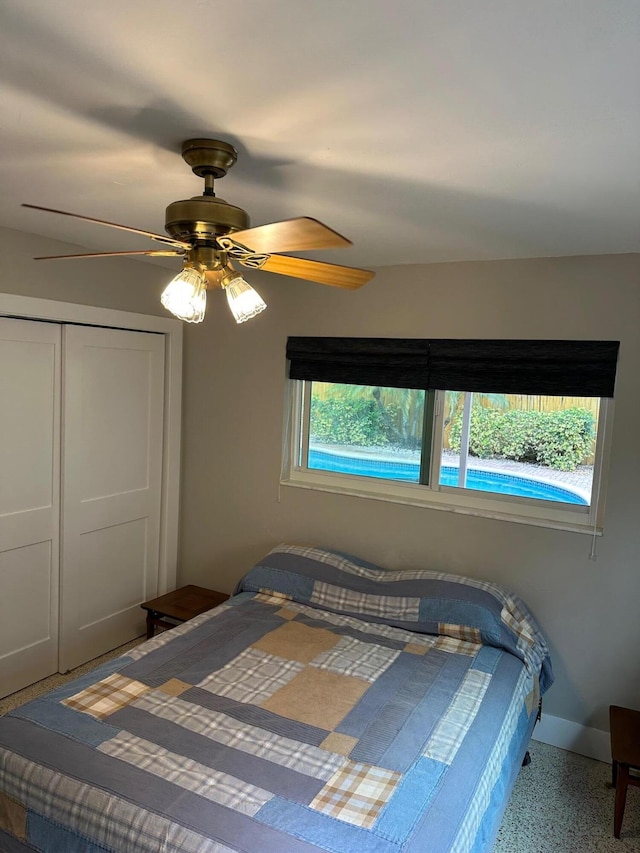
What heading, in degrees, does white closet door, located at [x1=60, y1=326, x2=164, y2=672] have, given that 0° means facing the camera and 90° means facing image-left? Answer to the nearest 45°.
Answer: approximately 315°

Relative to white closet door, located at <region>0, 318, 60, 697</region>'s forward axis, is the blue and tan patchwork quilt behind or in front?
in front

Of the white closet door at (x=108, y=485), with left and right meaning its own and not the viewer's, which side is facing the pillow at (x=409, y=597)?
front

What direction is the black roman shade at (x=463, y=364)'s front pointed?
toward the camera

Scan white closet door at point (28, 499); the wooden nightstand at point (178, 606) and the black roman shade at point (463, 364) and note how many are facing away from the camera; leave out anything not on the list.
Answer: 0

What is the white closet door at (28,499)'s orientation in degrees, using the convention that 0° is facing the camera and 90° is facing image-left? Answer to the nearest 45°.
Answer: approximately 315°

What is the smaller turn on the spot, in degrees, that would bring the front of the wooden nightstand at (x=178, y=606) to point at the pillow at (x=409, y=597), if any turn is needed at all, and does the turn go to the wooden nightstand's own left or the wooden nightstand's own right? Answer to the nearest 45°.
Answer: approximately 90° to the wooden nightstand's own left

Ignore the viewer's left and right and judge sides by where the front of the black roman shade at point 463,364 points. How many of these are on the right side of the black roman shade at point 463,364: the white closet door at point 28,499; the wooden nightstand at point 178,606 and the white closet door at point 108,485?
3

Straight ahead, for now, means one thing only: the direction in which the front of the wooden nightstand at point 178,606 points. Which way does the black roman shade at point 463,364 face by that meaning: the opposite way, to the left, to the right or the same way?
the same way

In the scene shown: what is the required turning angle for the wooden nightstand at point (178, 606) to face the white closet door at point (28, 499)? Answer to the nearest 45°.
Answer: approximately 45° to its right

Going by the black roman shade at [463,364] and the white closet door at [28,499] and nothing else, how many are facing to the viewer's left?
0

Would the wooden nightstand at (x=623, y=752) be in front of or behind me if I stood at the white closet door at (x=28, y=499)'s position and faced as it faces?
in front
